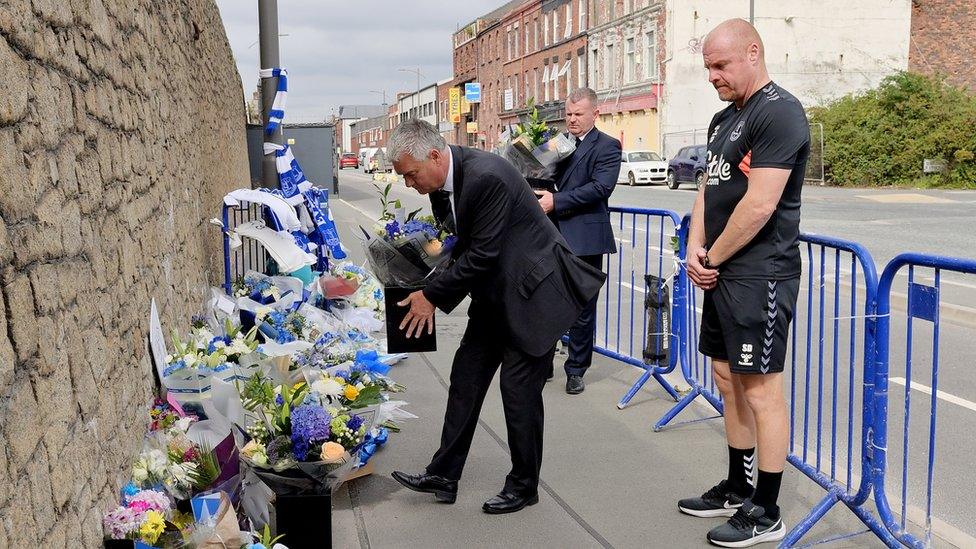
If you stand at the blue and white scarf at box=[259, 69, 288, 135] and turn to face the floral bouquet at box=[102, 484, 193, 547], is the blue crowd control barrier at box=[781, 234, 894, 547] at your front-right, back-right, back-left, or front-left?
front-left

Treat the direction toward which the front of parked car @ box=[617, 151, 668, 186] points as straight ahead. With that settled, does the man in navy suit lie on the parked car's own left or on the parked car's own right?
on the parked car's own right

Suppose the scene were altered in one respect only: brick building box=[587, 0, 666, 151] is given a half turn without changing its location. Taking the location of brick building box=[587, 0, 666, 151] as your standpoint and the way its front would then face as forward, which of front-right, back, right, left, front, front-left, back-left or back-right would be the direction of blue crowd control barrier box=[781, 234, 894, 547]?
back-right

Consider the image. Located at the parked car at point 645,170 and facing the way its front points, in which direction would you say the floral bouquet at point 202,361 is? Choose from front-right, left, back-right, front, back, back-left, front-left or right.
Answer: front-right

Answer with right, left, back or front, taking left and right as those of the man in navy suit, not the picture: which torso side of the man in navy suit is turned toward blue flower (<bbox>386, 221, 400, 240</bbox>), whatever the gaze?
front

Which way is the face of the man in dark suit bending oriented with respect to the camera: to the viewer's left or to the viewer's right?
to the viewer's left

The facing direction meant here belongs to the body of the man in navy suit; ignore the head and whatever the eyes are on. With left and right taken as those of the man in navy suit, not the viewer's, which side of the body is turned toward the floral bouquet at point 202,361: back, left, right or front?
front

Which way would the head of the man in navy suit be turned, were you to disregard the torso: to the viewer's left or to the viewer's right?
to the viewer's left

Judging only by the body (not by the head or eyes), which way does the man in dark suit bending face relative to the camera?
to the viewer's left

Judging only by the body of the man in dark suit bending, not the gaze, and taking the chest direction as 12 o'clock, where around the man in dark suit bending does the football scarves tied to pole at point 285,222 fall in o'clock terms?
The football scarves tied to pole is roughly at 2 o'clock from the man in dark suit bending.

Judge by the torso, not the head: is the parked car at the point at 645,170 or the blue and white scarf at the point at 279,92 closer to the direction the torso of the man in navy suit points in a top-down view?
the blue and white scarf

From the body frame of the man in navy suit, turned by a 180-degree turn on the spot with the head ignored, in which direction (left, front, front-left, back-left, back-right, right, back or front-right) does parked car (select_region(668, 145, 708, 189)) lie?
front-left

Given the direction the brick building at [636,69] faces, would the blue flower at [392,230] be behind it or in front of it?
in front
